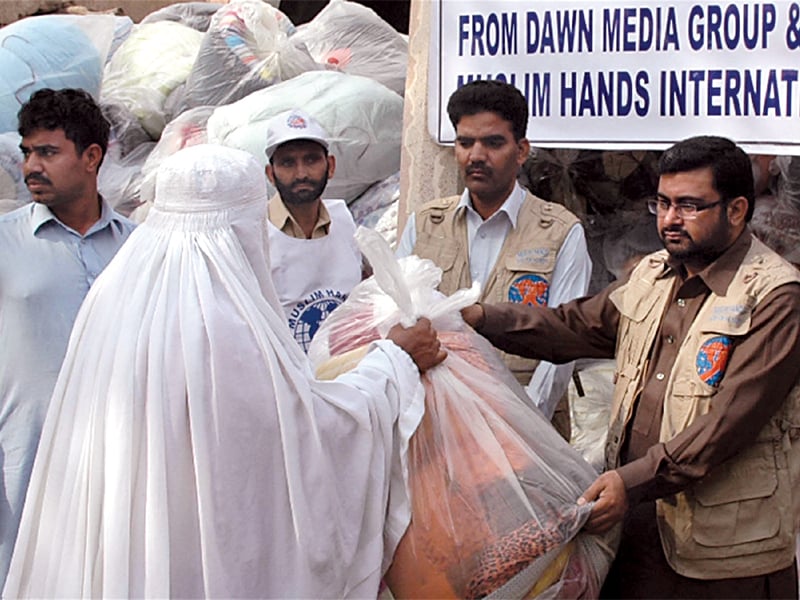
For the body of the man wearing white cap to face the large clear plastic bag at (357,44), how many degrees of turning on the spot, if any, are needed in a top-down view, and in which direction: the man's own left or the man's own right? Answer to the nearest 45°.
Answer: approximately 180°

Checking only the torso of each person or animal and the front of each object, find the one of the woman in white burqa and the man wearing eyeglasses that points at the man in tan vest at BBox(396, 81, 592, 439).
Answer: the woman in white burqa

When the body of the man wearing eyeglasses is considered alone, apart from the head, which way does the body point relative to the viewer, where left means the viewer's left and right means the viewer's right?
facing the viewer and to the left of the viewer

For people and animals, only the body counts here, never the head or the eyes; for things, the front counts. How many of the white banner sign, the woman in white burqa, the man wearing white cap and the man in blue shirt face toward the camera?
3

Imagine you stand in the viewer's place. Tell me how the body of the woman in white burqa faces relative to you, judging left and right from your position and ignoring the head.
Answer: facing away from the viewer and to the right of the viewer

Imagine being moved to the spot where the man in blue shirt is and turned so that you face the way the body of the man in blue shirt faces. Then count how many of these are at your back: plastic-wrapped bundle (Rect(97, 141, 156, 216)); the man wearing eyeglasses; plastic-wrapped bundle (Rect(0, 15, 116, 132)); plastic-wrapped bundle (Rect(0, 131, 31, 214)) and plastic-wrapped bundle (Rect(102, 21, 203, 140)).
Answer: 4

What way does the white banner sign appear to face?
toward the camera

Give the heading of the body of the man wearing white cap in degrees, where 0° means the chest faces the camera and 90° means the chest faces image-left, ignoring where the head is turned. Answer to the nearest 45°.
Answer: approximately 0°

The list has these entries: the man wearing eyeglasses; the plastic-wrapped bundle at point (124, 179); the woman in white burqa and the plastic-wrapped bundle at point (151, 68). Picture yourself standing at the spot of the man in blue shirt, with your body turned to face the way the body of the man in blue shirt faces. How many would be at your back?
2

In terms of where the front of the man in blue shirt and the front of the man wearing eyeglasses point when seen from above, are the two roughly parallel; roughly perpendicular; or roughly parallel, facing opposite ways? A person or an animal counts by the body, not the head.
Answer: roughly perpendicular

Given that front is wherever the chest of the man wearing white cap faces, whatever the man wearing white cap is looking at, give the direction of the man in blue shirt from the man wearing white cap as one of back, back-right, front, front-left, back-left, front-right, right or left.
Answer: front-right

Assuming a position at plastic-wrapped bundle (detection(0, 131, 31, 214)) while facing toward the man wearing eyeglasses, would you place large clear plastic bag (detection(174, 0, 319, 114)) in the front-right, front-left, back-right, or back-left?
front-left

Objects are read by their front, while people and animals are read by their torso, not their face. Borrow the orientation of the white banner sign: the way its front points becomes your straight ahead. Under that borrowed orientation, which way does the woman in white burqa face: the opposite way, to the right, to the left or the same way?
the opposite way

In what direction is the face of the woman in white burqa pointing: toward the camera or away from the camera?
away from the camera

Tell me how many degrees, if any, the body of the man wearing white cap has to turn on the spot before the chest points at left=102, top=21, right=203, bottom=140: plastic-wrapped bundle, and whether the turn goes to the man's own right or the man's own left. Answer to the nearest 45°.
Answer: approximately 180°

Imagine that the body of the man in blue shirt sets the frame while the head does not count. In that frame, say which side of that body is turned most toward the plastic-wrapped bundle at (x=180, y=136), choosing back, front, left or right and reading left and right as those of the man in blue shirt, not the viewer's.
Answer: back
